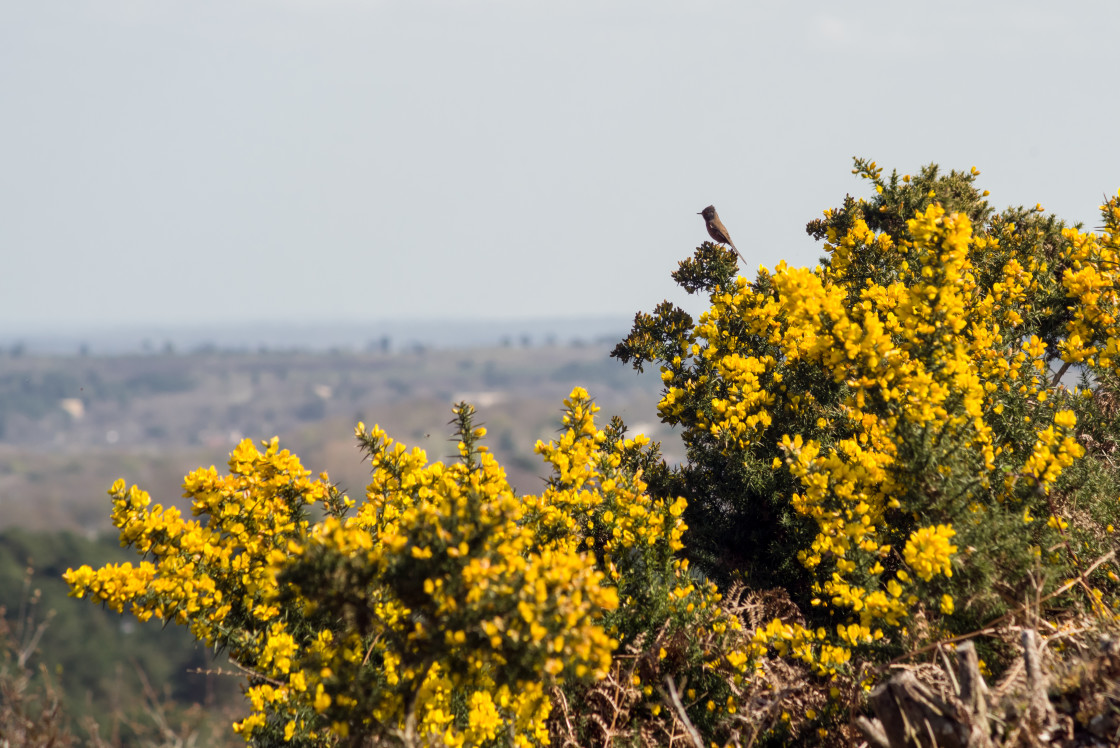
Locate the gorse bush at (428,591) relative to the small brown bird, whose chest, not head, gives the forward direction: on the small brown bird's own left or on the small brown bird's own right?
on the small brown bird's own left

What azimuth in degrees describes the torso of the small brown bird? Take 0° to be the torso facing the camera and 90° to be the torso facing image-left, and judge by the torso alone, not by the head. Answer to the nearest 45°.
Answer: approximately 90°
